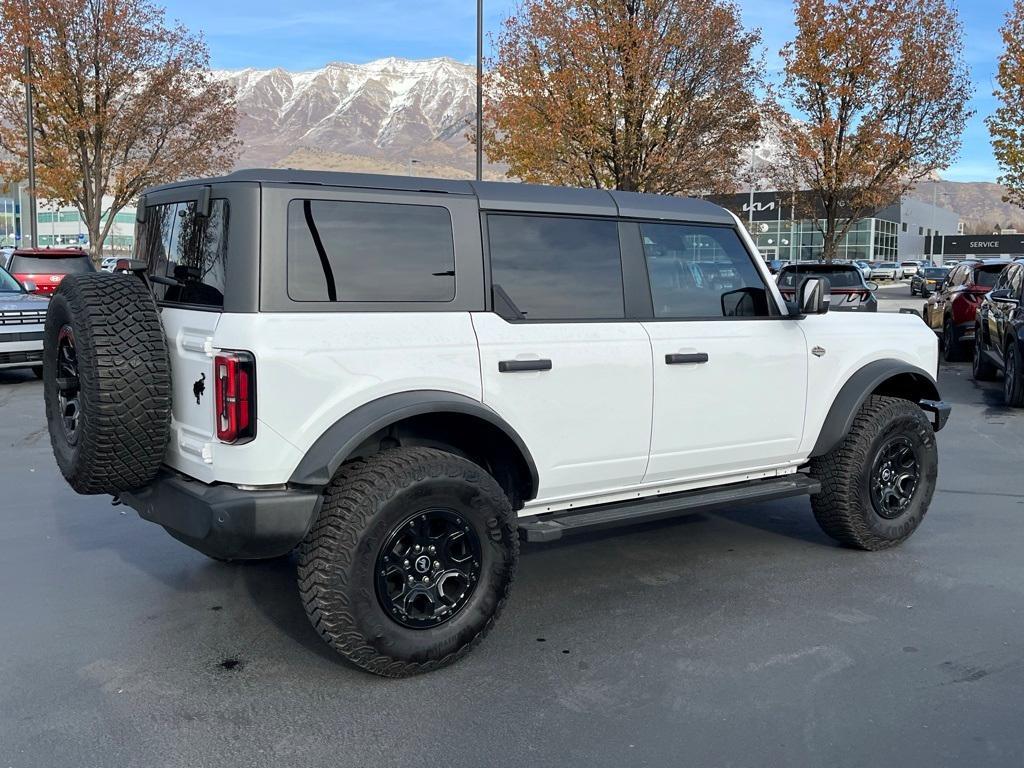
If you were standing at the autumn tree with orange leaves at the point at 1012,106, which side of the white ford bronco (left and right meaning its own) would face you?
front

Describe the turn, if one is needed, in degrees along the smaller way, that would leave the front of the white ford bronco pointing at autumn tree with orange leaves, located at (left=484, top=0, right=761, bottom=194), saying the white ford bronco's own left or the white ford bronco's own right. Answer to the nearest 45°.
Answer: approximately 45° to the white ford bronco's own left

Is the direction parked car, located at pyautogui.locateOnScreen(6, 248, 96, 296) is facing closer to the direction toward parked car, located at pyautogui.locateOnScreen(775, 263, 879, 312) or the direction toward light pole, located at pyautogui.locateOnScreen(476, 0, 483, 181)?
the light pole

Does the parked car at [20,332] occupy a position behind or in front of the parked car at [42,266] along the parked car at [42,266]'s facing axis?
behind

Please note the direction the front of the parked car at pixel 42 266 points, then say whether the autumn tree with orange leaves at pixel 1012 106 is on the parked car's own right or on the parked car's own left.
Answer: on the parked car's own right

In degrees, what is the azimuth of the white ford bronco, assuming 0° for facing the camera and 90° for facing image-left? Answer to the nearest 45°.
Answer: approximately 225°

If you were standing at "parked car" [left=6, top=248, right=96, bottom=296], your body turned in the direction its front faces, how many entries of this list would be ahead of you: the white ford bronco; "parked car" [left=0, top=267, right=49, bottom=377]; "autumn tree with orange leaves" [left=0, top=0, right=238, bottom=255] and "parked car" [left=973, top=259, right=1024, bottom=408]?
1

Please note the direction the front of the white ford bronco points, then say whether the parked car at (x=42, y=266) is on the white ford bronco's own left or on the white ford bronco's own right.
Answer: on the white ford bronco's own left

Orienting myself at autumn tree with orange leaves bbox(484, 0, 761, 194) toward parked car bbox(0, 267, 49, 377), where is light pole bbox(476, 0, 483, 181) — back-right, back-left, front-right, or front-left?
front-right

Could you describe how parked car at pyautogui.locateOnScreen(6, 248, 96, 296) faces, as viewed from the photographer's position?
facing away from the viewer

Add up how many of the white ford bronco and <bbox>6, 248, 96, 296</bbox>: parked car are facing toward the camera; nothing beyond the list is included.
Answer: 0

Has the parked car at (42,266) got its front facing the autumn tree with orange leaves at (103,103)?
yes

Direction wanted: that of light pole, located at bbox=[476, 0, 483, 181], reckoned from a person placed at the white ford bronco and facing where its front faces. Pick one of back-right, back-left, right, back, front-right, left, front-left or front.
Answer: front-left

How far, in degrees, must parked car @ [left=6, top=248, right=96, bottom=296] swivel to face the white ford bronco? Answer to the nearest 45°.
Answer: approximately 180°
